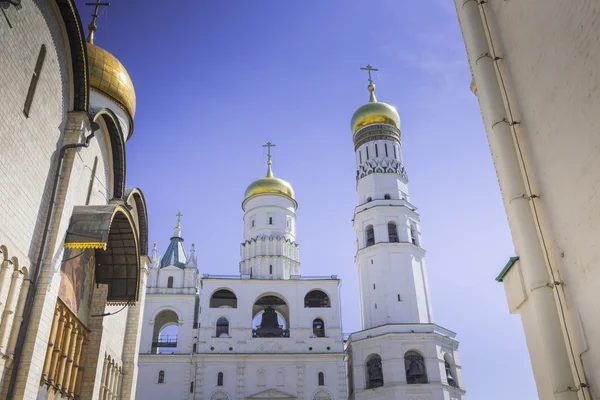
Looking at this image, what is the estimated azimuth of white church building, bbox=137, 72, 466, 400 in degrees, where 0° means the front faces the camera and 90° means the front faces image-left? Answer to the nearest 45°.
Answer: approximately 0°
